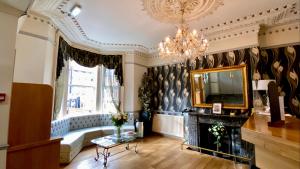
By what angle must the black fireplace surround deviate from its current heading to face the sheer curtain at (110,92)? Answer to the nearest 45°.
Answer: approximately 45° to its right

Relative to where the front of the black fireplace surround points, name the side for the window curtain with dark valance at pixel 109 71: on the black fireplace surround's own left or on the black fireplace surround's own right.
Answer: on the black fireplace surround's own right

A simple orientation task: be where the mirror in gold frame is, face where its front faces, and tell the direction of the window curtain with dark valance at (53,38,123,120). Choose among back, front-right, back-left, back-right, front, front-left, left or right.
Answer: front-right

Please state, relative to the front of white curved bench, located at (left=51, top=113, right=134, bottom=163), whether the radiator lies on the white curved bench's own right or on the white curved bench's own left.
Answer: on the white curved bench's own left

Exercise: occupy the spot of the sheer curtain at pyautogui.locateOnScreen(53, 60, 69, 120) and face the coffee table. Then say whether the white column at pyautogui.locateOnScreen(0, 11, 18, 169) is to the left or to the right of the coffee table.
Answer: right

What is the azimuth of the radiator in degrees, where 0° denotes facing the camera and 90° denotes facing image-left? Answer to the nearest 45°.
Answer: approximately 45°

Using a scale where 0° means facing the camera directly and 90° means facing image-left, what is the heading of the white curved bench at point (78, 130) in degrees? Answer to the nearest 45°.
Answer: approximately 315°

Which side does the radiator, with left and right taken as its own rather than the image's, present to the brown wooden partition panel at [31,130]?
front
